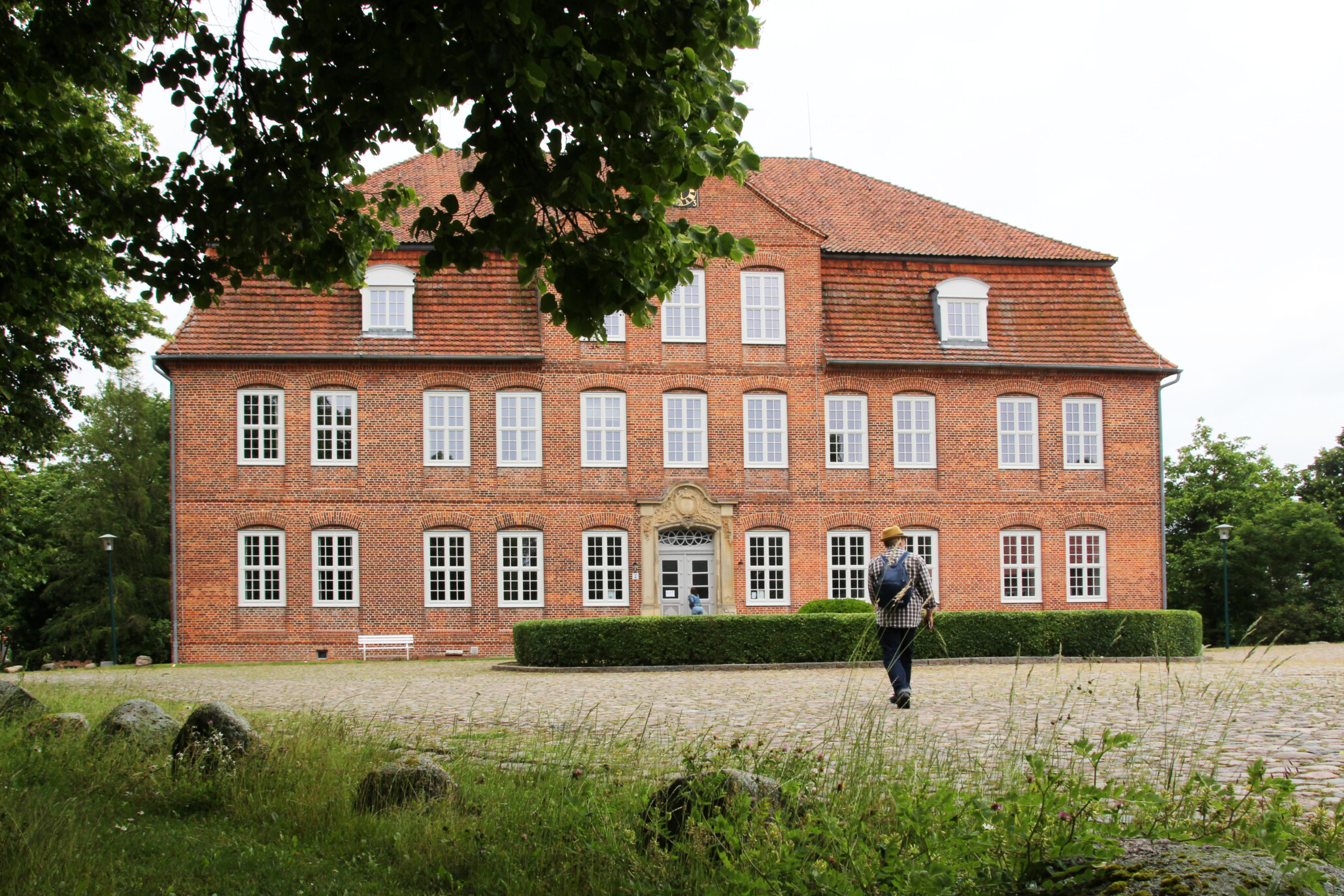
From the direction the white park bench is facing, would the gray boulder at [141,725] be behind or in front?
in front

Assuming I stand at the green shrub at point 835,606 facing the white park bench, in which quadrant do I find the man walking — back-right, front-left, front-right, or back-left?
back-left

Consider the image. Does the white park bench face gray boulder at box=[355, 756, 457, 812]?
yes

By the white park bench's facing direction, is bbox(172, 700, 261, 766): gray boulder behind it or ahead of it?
ahead

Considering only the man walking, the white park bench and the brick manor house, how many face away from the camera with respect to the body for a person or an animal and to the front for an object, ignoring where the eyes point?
1

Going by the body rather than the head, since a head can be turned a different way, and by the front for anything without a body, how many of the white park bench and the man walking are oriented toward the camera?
1

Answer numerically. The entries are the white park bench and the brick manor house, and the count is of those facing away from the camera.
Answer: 0

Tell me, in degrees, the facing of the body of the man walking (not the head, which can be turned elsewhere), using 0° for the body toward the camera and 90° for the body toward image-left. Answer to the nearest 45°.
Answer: approximately 180°

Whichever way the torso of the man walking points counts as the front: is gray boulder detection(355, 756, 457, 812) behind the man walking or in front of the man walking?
behind
